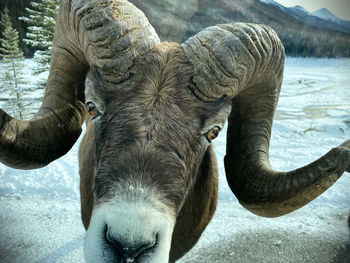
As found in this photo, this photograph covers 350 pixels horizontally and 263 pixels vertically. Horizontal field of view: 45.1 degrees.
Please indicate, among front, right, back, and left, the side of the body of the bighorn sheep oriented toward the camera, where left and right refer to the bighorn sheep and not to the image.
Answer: front

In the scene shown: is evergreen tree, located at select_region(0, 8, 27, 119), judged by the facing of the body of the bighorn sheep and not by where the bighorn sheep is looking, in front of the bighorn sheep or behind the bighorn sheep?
behind

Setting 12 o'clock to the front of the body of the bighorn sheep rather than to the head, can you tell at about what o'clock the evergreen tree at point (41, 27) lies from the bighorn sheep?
The evergreen tree is roughly at 5 o'clock from the bighorn sheep.
